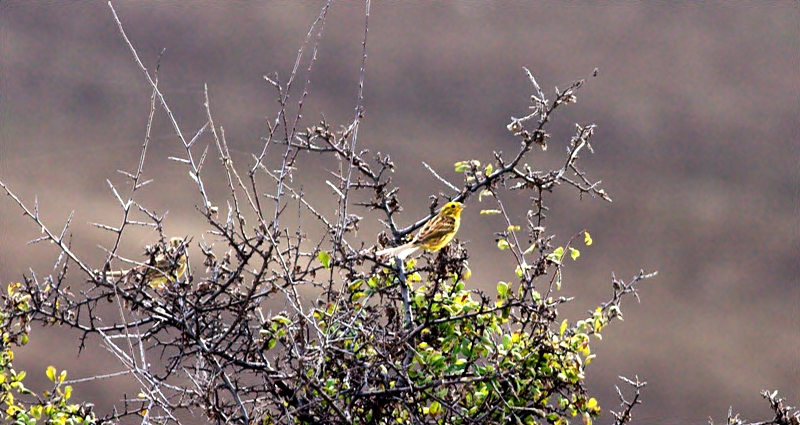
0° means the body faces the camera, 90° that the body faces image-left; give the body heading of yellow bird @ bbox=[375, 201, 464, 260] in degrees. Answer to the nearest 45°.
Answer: approximately 270°
